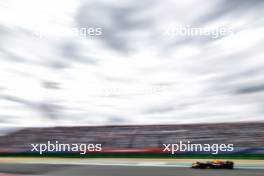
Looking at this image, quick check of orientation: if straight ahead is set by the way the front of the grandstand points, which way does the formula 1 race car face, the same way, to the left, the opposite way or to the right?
to the right

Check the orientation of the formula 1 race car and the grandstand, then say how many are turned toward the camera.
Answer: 1

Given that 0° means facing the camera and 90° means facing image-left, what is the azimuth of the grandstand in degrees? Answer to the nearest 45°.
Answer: approximately 0°

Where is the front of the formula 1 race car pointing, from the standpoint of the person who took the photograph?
facing to the left of the viewer
